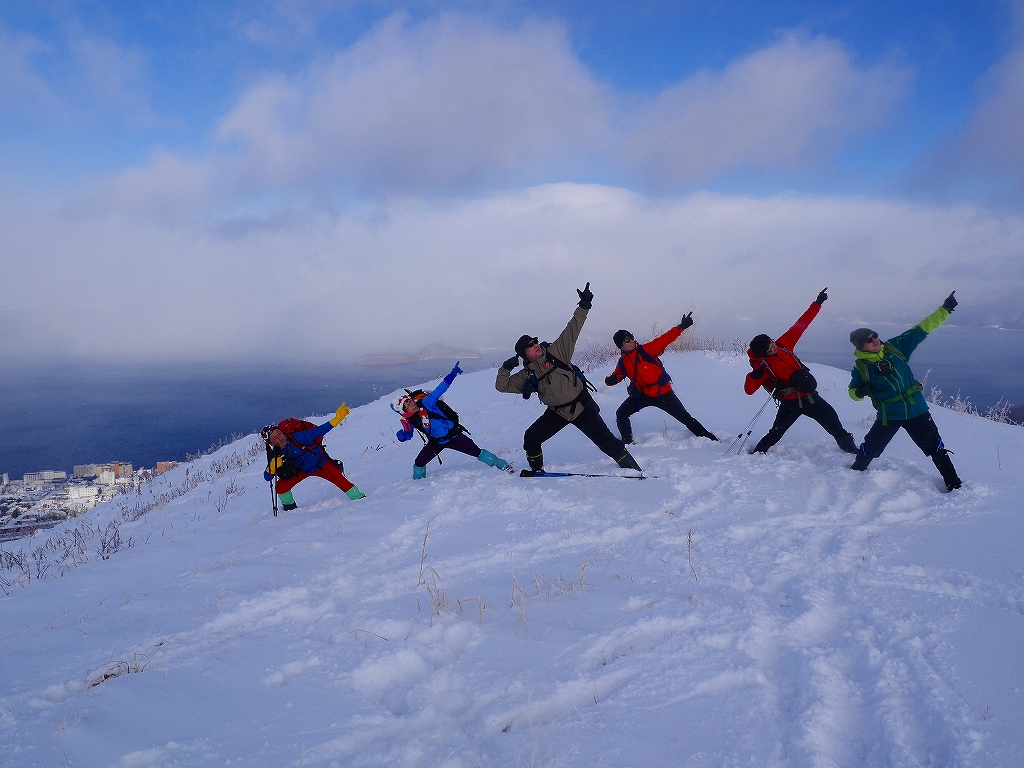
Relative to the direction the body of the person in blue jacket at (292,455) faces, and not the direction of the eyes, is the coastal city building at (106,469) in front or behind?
behind

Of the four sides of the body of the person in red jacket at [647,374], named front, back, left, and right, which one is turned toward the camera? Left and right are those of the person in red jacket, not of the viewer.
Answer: front

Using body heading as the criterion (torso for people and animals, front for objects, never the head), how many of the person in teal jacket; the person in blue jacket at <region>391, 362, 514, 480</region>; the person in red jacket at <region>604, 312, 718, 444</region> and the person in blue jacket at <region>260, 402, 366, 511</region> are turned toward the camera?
4

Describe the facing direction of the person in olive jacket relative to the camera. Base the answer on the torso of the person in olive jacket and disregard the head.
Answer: toward the camera

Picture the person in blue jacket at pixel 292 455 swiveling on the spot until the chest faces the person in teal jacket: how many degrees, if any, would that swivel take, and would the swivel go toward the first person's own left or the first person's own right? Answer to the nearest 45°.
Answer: approximately 45° to the first person's own left

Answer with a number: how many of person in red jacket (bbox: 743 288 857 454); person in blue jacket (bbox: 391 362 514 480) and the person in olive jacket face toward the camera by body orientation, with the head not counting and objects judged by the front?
3

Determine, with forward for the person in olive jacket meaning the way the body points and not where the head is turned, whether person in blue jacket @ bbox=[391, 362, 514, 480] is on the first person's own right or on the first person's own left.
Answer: on the first person's own right

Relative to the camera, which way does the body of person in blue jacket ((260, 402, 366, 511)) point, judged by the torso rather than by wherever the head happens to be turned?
toward the camera

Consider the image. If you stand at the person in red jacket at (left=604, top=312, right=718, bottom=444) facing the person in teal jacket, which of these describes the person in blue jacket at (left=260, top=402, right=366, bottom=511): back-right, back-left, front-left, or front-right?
back-right

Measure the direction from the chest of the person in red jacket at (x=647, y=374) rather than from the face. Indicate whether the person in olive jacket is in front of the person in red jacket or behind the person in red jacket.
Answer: in front

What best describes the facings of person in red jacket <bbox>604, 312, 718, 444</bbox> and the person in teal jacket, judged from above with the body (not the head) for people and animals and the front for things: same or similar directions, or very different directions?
same or similar directions

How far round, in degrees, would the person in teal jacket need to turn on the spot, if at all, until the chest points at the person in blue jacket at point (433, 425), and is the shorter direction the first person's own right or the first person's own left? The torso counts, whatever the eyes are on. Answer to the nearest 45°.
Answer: approximately 90° to the first person's own right
